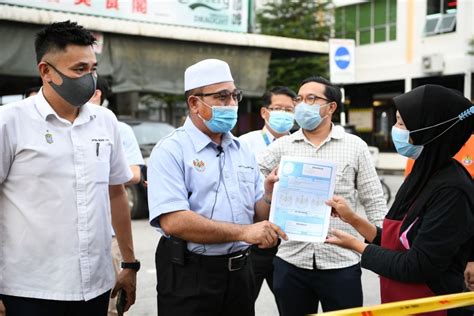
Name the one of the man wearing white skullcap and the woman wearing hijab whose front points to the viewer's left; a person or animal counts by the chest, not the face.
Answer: the woman wearing hijab

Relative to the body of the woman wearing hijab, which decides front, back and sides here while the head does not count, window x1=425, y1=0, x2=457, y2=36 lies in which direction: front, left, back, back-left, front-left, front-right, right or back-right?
right

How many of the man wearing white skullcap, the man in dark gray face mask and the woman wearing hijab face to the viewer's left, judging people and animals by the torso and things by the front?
1

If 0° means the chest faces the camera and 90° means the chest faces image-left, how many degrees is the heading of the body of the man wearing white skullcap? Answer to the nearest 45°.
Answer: approximately 315°

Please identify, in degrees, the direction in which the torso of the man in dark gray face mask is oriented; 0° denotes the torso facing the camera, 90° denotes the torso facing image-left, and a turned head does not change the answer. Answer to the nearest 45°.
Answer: approximately 315°

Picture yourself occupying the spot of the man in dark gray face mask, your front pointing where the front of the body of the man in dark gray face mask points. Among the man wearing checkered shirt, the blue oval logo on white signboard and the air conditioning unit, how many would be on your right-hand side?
0

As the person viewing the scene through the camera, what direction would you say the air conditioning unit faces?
facing the viewer and to the left of the viewer

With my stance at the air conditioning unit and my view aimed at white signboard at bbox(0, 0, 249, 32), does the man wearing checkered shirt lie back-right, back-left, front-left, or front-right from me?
front-left

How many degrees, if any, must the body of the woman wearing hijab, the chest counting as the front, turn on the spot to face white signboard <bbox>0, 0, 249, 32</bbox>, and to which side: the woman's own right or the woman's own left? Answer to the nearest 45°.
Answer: approximately 45° to the woman's own right

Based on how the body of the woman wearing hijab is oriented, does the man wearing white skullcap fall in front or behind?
in front

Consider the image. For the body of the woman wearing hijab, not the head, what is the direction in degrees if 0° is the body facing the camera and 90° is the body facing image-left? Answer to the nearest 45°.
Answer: approximately 90°

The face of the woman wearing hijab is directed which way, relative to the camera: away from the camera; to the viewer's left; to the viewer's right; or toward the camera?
to the viewer's left

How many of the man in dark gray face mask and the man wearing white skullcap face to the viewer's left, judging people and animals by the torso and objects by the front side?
0

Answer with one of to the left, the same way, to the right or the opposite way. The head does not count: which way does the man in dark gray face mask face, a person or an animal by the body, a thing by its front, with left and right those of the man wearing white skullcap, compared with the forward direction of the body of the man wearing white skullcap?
the same way

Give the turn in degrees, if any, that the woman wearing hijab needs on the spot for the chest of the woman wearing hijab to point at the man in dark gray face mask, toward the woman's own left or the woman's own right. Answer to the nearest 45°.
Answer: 0° — they already face them
